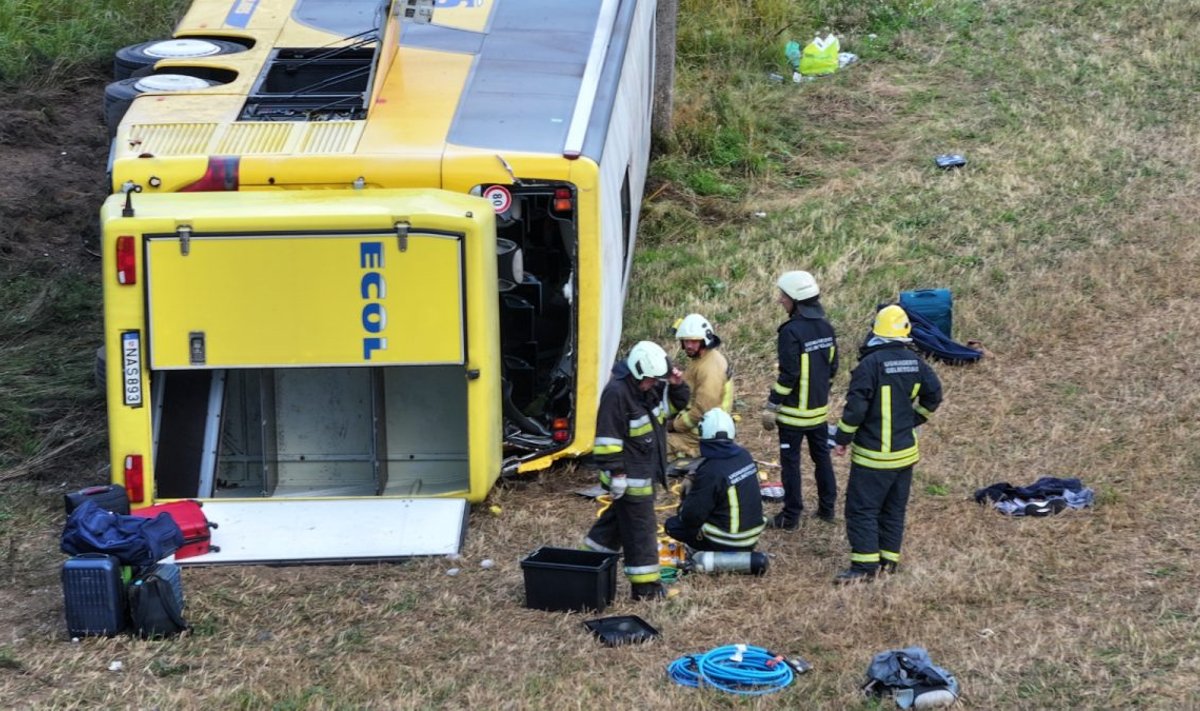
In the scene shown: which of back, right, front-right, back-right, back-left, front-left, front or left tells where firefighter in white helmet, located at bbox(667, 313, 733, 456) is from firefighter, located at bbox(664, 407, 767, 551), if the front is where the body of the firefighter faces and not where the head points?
front-right

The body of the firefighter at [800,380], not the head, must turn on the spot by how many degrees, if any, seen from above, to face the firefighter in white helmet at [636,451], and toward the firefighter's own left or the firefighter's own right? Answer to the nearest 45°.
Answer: approximately 90° to the firefighter's own left

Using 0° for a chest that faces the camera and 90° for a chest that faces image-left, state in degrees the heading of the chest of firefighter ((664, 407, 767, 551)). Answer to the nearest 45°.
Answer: approximately 135°

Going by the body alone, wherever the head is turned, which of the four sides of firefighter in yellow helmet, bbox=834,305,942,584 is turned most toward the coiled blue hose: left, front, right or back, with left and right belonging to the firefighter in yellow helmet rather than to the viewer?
left

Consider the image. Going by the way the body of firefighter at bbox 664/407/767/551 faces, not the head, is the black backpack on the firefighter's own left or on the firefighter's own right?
on the firefighter's own left

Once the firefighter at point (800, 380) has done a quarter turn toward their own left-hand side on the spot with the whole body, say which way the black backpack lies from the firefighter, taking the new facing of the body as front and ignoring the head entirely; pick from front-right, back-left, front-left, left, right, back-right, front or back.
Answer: front

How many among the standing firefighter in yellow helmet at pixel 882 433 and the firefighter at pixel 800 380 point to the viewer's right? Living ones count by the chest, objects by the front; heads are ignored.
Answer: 0

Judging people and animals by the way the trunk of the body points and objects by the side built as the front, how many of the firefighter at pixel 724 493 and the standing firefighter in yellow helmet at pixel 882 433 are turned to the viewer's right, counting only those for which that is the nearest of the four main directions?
0

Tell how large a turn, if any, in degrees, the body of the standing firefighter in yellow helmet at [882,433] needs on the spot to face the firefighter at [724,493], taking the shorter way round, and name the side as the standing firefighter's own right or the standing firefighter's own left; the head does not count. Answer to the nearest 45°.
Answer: approximately 45° to the standing firefighter's own left

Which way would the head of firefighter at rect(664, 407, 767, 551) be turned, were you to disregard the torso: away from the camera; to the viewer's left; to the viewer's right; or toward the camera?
away from the camera

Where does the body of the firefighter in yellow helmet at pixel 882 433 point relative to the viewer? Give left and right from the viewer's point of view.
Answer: facing away from the viewer and to the left of the viewer

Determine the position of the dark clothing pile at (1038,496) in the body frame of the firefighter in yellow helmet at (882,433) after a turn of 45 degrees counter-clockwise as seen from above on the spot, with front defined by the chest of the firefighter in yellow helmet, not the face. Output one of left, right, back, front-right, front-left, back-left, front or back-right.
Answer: back-right

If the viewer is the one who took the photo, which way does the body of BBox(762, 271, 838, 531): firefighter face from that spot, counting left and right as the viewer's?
facing away from the viewer and to the left of the viewer
